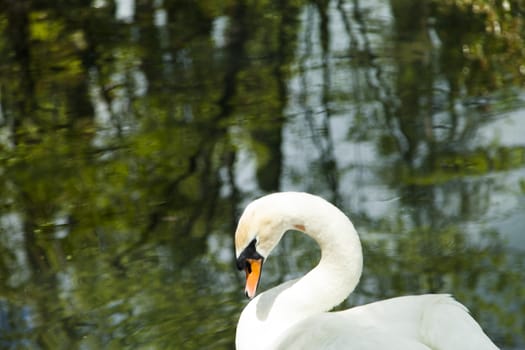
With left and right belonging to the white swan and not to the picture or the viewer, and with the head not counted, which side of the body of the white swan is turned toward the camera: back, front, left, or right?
left
